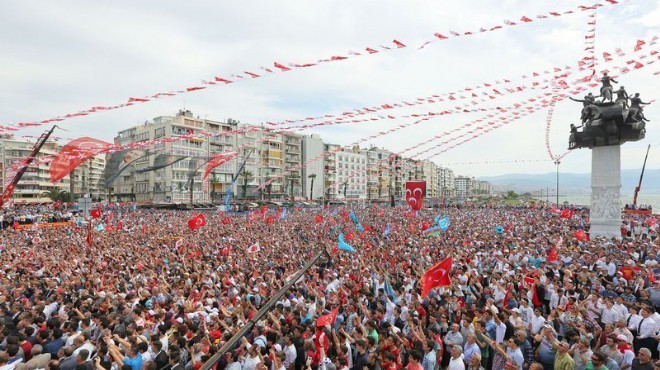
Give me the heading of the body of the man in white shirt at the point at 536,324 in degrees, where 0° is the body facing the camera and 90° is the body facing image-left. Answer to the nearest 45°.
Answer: approximately 45°

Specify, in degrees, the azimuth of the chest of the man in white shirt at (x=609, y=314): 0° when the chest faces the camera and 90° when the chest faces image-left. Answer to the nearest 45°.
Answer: approximately 45°

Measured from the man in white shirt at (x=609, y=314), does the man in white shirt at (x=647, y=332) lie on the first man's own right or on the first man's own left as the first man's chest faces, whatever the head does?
on the first man's own left

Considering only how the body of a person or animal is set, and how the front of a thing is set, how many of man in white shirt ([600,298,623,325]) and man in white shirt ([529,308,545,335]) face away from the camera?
0

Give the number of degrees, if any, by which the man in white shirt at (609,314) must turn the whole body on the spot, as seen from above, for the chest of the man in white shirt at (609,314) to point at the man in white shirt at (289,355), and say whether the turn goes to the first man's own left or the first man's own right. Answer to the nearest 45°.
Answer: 0° — they already face them

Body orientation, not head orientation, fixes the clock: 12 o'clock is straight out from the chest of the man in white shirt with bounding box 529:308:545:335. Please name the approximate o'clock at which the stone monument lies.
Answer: The stone monument is roughly at 5 o'clock from the man in white shirt.

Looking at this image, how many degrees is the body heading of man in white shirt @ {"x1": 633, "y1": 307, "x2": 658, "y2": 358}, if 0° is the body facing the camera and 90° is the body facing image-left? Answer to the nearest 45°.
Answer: approximately 45°

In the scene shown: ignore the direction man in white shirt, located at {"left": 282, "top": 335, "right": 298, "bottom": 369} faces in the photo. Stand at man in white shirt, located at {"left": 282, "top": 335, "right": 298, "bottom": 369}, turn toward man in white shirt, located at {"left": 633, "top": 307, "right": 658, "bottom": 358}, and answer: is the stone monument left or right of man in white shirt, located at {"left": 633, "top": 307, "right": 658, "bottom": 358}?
left

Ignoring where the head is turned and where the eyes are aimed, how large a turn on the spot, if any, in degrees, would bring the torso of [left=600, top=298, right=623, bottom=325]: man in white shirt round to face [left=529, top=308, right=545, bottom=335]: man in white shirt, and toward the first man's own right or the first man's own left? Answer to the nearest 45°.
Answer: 0° — they already face them

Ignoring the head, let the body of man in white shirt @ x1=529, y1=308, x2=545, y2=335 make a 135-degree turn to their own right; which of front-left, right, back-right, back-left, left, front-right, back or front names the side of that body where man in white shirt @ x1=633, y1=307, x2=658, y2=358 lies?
right

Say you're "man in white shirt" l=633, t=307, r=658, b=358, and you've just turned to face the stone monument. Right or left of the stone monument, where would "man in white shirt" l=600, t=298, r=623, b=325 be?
left

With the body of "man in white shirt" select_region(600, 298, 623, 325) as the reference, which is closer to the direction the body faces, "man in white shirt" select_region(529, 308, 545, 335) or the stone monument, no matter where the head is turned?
the man in white shirt
